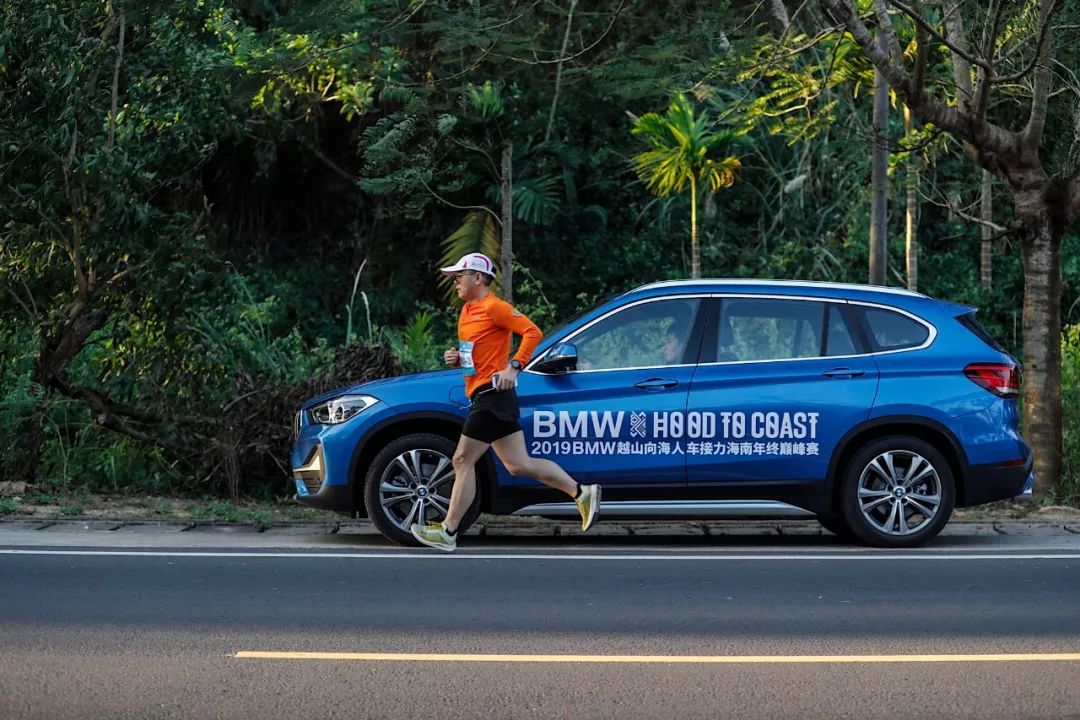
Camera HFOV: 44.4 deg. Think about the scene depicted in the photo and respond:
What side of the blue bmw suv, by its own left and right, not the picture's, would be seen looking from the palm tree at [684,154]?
right

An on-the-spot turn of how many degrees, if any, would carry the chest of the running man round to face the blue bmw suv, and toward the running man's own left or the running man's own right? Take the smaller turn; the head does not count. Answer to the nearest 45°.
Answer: approximately 180°

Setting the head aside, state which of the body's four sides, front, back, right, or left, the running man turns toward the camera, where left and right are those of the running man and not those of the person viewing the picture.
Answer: left

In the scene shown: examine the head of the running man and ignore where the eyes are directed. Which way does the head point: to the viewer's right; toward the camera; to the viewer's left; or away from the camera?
to the viewer's left

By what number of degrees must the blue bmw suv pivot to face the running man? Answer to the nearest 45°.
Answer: approximately 45° to its left

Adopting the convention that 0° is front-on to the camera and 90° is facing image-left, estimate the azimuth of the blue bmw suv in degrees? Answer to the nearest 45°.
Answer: approximately 90°

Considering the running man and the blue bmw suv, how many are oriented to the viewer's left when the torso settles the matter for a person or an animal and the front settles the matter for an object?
2
